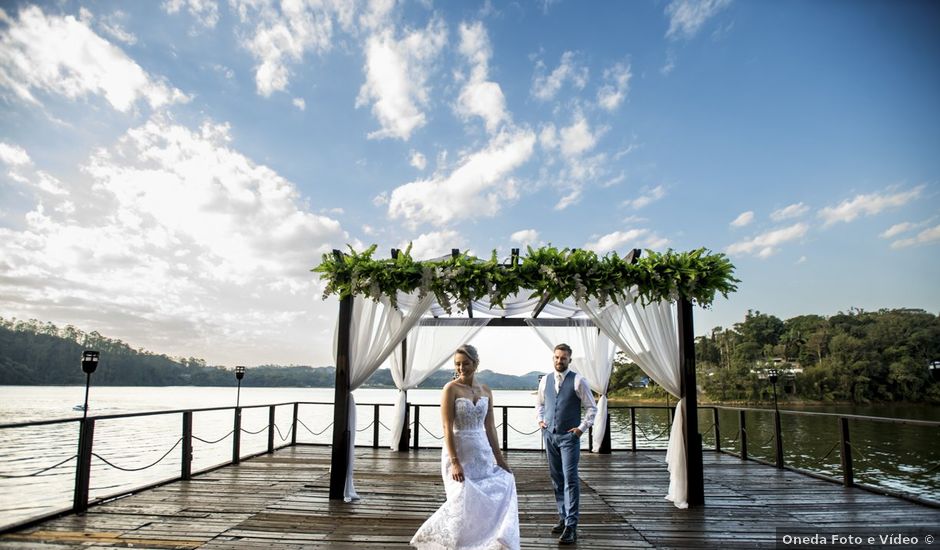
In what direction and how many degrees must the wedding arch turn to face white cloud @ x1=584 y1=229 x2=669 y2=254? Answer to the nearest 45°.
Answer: approximately 180°

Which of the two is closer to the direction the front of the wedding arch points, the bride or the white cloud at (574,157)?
the bride

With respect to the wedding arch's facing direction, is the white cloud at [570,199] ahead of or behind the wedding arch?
behind

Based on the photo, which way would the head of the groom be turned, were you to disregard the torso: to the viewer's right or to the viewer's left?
to the viewer's left

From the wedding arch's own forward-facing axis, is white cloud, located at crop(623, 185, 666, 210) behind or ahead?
behind

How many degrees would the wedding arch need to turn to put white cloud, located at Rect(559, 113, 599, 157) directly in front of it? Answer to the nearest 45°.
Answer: approximately 180°

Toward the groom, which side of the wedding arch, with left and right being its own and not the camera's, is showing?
front

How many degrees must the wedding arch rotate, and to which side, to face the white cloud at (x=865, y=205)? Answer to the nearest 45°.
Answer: approximately 135° to its left

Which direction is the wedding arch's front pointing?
toward the camera
